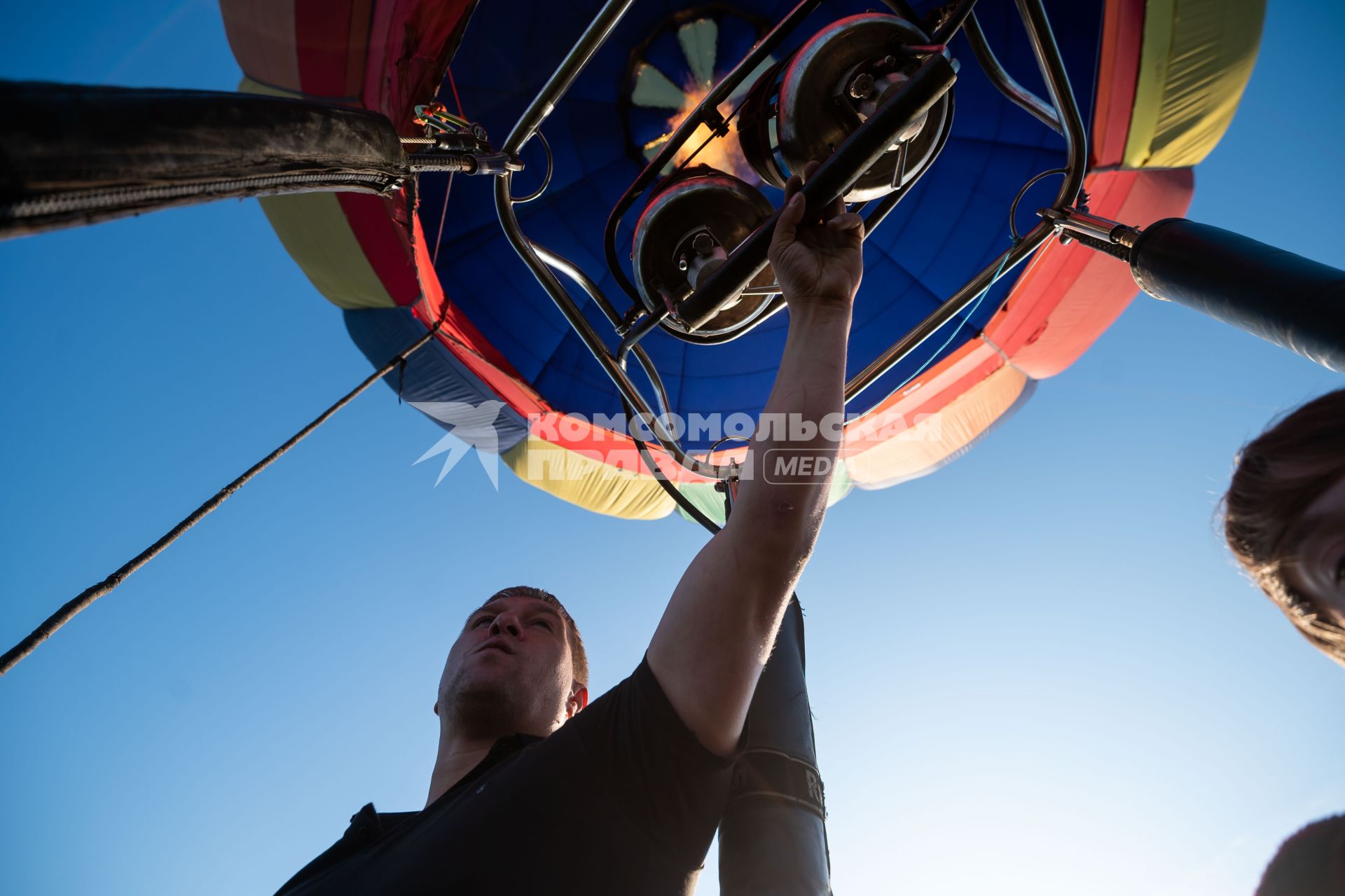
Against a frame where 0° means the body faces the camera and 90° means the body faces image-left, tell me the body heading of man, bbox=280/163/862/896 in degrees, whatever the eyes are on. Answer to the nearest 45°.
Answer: approximately 45°
